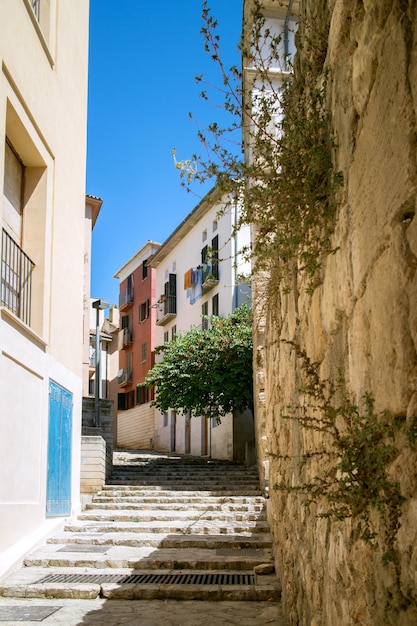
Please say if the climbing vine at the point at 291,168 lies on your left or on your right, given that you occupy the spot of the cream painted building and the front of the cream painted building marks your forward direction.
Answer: on your right

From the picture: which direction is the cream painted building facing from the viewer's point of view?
to the viewer's right

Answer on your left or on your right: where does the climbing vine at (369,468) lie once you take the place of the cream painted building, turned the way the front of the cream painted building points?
on your right

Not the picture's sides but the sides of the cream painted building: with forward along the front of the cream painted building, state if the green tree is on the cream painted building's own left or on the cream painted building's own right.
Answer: on the cream painted building's own left
